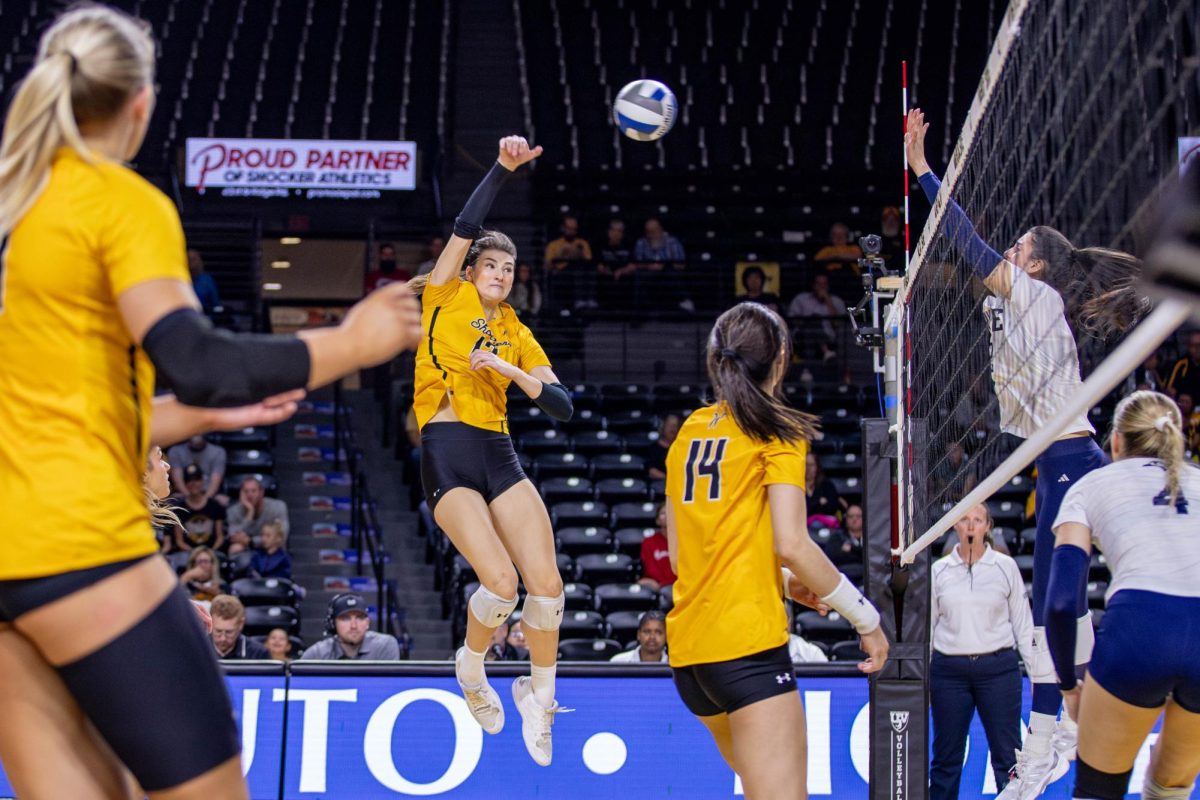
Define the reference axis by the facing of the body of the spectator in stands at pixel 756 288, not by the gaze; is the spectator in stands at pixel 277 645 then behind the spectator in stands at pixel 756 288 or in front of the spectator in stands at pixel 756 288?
in front

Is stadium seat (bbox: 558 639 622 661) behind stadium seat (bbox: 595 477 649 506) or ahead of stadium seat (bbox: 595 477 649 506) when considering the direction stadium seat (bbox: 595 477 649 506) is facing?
ahead

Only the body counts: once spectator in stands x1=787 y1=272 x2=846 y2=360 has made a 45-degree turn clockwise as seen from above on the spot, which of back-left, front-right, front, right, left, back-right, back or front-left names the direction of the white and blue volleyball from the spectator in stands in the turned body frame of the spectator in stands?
front-left

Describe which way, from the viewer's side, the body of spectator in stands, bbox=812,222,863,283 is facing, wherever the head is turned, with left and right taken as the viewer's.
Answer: facing the viewer

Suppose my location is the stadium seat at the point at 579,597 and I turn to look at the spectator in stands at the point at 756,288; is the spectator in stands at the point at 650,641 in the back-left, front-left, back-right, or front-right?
back-right

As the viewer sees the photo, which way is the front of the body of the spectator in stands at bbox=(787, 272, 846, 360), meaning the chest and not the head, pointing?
toward the camera

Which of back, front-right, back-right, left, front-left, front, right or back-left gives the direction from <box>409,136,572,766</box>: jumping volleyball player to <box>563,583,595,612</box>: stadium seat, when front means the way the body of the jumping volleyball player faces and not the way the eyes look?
back-left

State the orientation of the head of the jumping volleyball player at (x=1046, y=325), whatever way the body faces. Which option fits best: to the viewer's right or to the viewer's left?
to the viewer's left

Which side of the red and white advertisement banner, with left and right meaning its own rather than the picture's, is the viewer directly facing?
front

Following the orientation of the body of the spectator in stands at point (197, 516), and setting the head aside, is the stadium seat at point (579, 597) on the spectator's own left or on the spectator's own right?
on the spectator's own left

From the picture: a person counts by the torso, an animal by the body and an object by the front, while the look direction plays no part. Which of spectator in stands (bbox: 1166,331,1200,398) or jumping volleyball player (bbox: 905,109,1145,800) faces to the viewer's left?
the jumping volleyball player

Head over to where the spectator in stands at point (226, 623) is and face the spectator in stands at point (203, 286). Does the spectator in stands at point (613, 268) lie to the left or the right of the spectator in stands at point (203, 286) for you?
right

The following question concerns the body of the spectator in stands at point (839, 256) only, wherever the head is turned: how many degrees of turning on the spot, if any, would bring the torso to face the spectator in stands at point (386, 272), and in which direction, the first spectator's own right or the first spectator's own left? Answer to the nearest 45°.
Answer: approximately 90° to the first spectator's own right

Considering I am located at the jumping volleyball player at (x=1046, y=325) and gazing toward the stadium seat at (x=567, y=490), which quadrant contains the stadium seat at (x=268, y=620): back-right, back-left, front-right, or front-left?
front-left

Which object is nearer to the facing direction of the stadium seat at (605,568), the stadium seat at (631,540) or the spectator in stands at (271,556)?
the spectator in stands

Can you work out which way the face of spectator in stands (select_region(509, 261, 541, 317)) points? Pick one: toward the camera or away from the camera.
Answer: toward the camera

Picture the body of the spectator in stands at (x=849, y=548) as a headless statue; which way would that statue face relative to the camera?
toward the camera

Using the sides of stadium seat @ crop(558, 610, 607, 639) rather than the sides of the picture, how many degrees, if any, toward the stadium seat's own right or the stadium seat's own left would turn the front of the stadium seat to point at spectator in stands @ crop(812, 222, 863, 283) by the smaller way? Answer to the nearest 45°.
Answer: approximately 135° to the stadium seat's own left

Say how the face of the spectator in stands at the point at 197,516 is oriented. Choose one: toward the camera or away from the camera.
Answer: toward the camera
